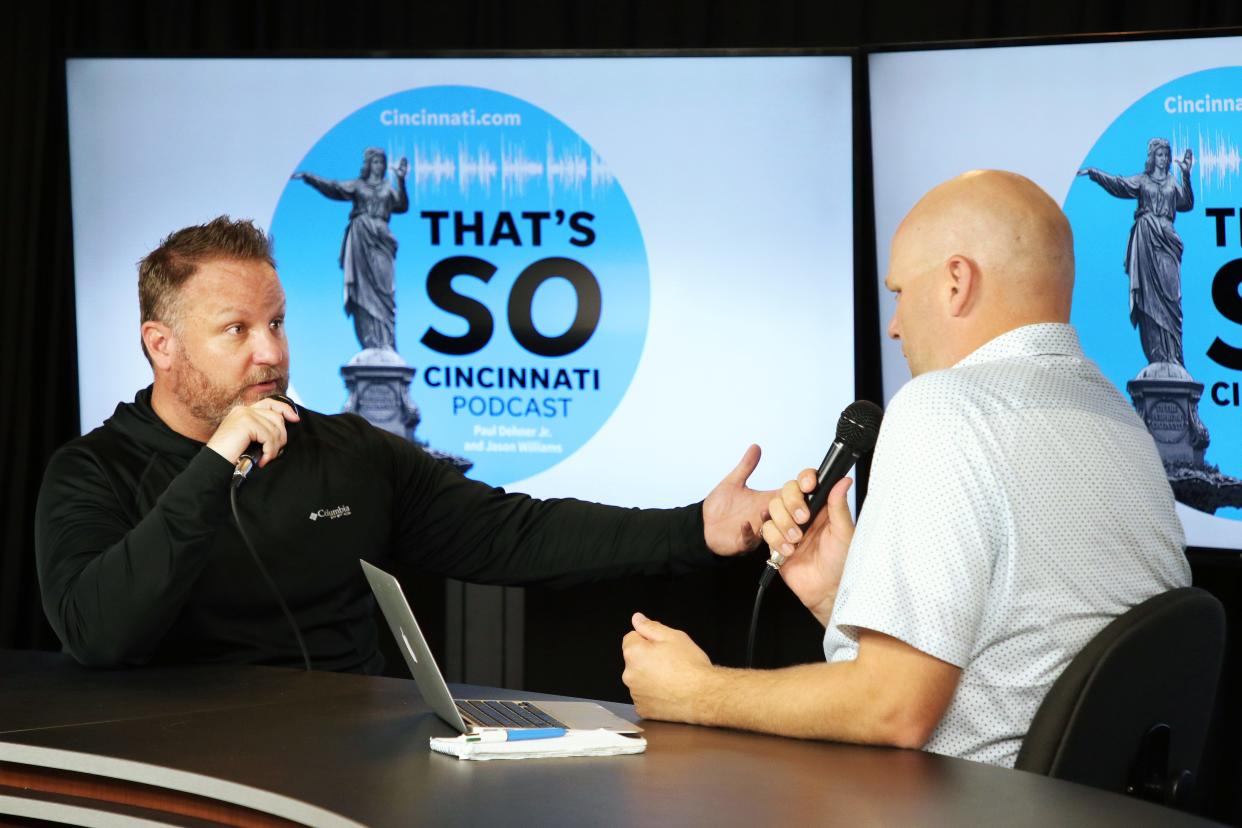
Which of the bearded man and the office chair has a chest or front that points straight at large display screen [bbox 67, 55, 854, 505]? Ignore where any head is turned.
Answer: the office chair

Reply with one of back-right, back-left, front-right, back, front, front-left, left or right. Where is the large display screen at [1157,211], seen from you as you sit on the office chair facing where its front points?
front-right

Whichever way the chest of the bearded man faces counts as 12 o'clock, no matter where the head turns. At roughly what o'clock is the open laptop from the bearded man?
The open laptop is roughly at 1 o'clock from the bearded man.

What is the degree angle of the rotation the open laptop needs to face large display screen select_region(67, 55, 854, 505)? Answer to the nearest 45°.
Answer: approximately 90° to its left

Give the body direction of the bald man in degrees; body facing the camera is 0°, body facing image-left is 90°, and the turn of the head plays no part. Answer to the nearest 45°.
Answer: approximately 135°

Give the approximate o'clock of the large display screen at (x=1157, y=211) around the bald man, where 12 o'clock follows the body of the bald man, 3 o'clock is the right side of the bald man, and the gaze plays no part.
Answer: The large display screen is roughly at 2 o'clock from the bald man.

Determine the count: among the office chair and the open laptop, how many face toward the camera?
0

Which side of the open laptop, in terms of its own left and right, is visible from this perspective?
right

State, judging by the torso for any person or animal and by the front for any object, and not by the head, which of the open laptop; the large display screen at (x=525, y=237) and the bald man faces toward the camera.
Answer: the large display screen

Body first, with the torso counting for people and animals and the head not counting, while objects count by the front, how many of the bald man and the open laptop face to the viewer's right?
1

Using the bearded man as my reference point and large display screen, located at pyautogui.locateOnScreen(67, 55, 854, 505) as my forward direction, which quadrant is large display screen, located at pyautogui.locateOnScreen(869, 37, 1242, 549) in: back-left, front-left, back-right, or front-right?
front-right

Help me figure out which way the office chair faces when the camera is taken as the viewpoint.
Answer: facing away from the viewer and to the left of the viewer

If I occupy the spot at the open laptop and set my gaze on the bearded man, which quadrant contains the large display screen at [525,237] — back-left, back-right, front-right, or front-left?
front-right

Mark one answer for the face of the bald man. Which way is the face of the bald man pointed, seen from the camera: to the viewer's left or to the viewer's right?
to the viewer's left

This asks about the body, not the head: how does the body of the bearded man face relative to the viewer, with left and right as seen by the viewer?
facing the viewer and to the right of the viewer

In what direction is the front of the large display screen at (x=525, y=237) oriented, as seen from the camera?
facing the viewer

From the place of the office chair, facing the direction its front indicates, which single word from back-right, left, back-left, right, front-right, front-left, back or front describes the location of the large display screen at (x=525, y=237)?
front

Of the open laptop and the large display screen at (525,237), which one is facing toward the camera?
the large display screen

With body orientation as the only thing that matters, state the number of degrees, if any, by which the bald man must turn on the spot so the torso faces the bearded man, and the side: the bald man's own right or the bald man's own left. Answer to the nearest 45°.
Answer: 0° — they already face them

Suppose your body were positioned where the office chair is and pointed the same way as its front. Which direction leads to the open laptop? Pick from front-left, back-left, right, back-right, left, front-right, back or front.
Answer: front-left
